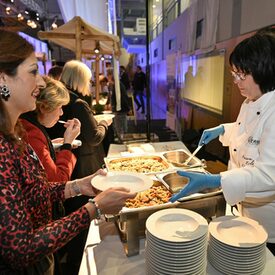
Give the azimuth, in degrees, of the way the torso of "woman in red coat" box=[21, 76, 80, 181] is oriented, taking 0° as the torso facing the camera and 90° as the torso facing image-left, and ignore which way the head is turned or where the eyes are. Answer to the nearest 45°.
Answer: approximately 270°

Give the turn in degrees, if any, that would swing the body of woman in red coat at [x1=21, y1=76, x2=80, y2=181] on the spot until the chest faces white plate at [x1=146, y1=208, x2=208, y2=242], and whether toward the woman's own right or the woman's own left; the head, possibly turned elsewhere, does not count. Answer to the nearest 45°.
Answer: approximately 45° to the woman's own right

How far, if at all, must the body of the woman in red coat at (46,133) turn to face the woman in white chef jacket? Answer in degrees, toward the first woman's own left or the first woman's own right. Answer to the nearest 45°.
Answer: approximately 45° to the first woman's own right

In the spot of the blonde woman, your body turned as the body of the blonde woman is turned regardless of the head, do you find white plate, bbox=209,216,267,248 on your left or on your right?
on your right

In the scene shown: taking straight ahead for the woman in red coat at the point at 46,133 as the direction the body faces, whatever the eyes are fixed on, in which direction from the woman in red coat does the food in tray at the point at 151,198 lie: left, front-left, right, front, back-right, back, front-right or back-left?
front-right

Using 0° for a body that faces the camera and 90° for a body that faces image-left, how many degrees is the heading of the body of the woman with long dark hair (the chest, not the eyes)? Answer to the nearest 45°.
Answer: approximately 270°

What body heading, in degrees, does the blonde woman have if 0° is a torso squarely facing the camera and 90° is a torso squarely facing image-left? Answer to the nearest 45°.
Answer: approximately 225°

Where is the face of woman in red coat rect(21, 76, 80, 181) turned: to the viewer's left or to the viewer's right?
to the viewer's right
